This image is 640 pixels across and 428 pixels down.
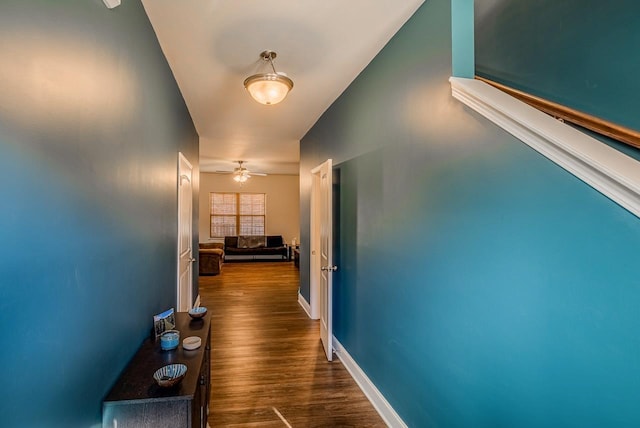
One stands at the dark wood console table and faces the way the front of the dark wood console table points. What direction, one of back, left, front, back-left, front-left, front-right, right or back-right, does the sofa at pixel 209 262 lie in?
left

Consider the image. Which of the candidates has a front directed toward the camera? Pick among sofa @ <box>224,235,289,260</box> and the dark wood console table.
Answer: the sofa

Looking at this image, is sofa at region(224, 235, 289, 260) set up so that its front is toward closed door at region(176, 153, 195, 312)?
yes

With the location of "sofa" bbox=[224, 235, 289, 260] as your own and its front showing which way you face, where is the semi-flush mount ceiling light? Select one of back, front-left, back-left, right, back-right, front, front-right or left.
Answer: front

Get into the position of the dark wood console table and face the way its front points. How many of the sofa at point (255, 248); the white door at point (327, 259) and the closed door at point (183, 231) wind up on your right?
0

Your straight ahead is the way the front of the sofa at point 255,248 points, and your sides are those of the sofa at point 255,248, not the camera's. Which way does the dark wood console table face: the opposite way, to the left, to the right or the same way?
to the left

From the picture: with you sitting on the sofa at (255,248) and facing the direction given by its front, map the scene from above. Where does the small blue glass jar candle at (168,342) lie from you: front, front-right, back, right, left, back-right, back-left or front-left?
front

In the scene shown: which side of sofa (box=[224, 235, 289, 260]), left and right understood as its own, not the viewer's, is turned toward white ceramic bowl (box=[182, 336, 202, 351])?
front

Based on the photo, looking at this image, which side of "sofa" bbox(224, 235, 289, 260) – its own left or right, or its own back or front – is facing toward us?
front

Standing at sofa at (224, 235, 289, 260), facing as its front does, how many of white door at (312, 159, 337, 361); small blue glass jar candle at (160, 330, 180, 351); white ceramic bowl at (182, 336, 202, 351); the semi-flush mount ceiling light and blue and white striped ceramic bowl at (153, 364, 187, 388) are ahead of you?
5

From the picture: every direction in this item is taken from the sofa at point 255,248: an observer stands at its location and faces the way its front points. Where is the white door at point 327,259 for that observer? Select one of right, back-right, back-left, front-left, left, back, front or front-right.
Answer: front

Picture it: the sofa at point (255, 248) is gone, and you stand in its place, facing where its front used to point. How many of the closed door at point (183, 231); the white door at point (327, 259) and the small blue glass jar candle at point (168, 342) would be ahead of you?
3

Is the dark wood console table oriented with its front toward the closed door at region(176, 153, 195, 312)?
no

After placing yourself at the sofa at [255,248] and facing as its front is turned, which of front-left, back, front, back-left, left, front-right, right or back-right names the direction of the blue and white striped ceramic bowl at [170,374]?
front

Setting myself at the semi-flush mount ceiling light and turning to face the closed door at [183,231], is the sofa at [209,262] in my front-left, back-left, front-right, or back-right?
front-right

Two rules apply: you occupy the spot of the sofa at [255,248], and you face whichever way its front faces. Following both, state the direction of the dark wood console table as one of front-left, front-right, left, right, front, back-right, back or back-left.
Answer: front

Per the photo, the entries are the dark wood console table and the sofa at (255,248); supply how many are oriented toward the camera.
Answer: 1

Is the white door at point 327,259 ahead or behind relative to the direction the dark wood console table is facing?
ahead

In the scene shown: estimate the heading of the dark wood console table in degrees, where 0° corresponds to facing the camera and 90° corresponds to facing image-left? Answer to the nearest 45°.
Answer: approximately 270°

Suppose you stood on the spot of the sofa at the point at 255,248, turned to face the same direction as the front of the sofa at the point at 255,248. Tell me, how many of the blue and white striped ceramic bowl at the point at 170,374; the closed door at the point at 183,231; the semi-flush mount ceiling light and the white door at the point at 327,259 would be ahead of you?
4
